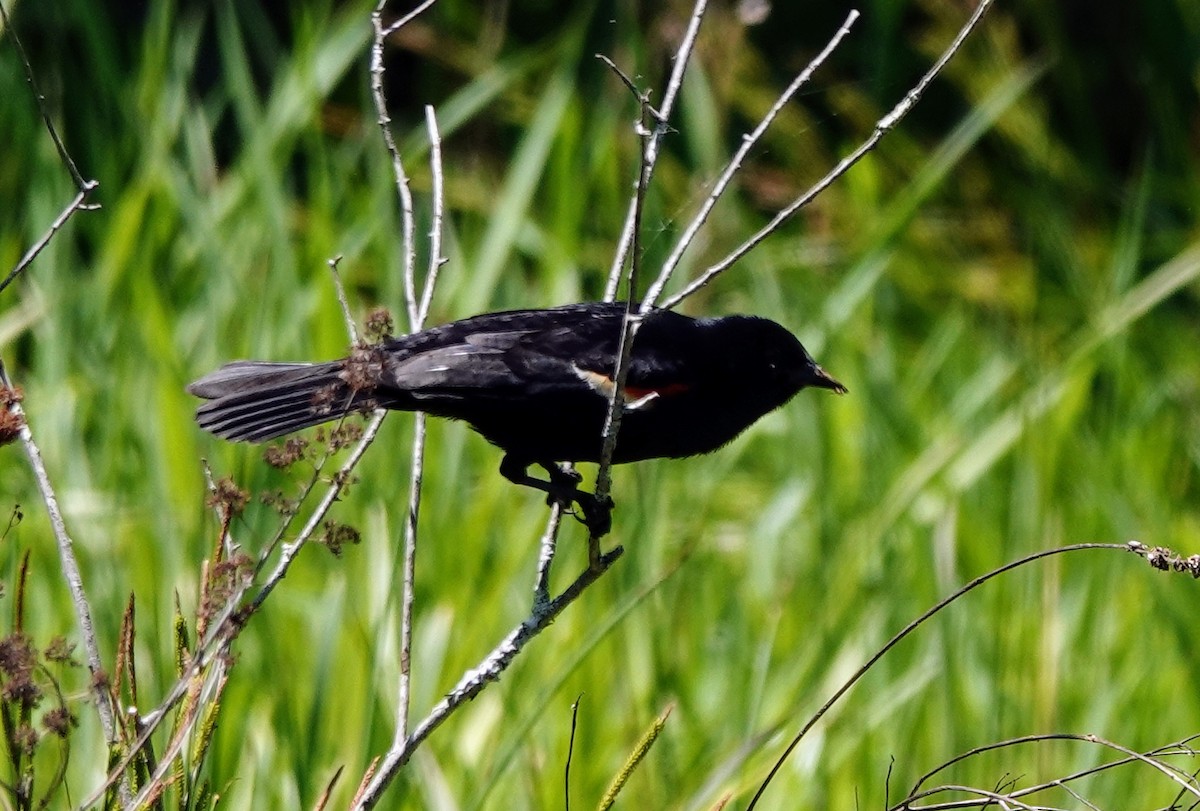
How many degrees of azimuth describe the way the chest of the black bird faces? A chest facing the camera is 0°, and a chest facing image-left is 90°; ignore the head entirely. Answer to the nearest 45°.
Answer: approximately 270°

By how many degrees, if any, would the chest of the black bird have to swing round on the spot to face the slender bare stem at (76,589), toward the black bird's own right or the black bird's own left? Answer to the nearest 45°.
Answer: approximately 135° to the black bird's own right

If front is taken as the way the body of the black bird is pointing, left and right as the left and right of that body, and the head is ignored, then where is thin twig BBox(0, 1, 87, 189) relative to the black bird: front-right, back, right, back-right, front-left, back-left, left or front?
back-right
